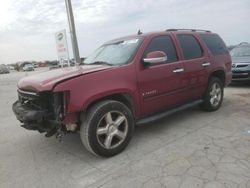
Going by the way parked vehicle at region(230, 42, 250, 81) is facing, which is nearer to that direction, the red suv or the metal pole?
the red suv

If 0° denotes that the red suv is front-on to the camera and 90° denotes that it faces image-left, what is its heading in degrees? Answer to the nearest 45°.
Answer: approximately 45°

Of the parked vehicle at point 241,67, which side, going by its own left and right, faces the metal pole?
right

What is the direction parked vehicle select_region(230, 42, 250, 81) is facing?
toward the camera

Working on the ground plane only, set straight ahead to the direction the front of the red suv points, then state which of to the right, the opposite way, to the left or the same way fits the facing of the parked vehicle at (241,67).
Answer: the same way

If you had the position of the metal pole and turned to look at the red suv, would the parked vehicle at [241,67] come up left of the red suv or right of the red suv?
left

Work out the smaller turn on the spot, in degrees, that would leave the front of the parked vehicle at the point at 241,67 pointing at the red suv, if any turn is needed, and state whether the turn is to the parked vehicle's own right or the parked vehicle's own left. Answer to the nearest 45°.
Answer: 0° — it already faces it

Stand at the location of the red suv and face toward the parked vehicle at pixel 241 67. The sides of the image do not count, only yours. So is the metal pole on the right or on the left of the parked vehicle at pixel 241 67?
left

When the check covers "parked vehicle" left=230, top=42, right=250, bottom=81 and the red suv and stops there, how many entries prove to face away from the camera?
0

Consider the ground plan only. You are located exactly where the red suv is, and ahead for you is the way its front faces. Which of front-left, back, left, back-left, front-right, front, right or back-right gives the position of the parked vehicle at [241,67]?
back
